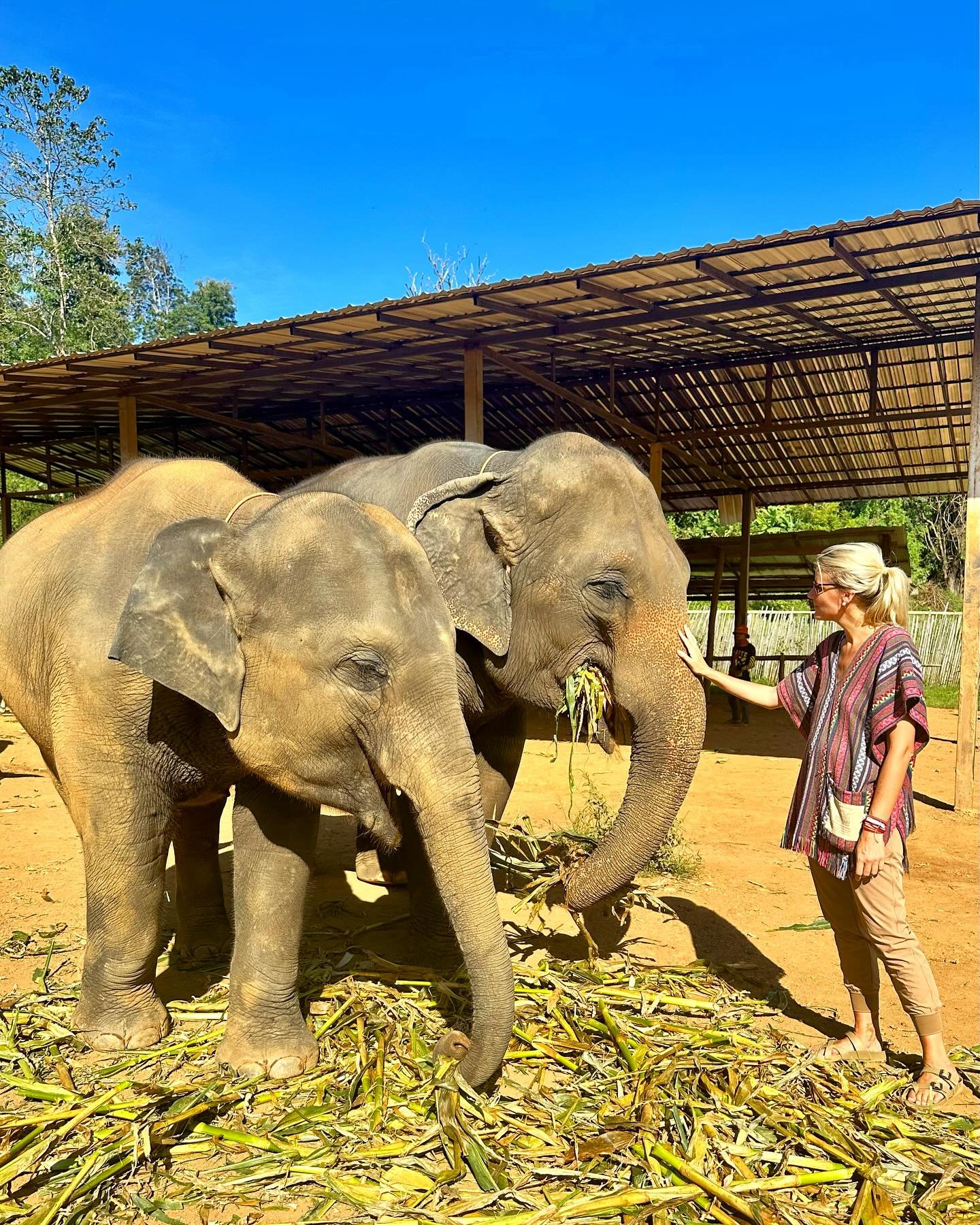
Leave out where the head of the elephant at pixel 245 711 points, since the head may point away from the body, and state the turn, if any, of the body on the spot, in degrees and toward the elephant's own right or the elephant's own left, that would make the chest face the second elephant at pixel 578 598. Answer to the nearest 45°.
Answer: approximately 90° to the elephant's own left

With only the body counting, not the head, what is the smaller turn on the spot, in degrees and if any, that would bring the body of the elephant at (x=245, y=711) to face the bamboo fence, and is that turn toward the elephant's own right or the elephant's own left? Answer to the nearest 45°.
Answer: approximately 90° to the elephant's own left

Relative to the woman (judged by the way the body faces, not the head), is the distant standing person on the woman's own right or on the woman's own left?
on the woman's own right

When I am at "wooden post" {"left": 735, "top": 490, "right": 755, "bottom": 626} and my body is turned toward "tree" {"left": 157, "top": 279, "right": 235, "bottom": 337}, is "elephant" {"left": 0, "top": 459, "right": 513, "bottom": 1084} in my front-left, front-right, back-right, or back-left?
back-left

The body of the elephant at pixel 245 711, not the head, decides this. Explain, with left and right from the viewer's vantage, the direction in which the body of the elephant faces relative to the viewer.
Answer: facing the viewer and to the right of the viewer

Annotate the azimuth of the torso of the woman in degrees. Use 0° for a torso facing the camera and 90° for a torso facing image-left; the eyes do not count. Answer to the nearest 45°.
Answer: approximately 45°

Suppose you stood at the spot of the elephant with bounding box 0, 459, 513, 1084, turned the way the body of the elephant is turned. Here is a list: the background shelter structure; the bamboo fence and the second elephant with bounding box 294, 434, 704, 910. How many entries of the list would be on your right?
0

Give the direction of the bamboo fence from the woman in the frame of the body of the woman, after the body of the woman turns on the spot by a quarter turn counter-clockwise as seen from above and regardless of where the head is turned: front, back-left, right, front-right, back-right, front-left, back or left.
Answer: back-left

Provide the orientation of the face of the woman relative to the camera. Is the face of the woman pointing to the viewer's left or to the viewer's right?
to the viewer's left

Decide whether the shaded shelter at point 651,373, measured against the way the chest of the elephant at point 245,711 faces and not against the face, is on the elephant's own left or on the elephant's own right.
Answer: on the elephant's own left

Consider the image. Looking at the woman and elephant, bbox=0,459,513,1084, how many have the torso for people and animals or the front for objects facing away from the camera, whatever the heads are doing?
0

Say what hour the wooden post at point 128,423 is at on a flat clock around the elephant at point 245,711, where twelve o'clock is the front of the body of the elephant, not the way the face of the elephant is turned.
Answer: The wooden post is roughly at 7 o'clock from the elephant.

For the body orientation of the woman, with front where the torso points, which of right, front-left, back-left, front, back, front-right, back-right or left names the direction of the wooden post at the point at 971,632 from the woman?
back-right

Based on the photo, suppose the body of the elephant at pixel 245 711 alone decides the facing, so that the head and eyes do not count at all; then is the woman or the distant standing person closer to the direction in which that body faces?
the woman

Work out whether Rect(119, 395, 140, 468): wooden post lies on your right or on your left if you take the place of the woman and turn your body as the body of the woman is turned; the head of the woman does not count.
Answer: on your right
